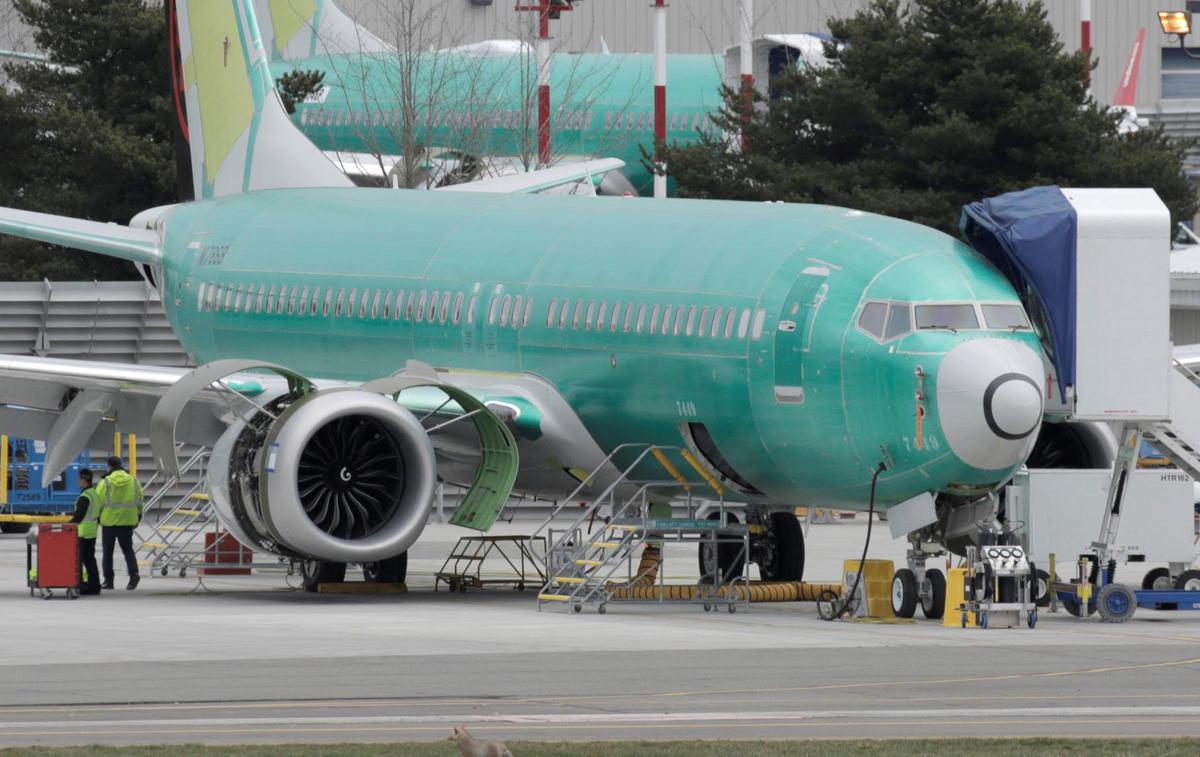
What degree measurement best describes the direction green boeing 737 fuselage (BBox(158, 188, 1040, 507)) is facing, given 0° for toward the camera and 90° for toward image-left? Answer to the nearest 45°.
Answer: approximately 315°

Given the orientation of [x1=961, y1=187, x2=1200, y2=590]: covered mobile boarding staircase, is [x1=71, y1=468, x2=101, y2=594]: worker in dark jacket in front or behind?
in front

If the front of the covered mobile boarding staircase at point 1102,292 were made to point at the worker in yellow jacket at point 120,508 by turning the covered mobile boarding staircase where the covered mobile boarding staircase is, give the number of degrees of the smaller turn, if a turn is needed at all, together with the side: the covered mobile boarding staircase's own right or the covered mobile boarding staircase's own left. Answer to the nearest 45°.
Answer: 0° — it already faces them

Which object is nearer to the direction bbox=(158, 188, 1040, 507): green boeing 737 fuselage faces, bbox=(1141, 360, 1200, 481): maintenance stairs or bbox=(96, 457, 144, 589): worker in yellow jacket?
the maintenance stairs

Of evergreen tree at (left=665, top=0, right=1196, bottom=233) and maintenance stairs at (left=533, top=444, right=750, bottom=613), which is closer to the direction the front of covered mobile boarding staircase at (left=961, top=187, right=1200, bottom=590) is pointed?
the maintenance stairs

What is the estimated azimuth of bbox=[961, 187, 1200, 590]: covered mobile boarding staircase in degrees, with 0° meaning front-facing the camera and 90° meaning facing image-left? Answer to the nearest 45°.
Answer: approximately 90°

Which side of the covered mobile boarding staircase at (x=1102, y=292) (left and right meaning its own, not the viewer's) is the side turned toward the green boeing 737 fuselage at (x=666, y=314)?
front

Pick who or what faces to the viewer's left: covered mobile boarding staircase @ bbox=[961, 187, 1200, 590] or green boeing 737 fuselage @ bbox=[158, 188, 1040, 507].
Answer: the covered mobile boarding staircase

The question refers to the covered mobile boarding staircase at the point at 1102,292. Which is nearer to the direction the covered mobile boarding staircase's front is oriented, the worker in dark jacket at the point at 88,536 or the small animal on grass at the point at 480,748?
the worker in dark jacket

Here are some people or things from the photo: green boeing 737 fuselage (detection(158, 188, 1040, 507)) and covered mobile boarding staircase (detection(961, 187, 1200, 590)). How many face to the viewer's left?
1

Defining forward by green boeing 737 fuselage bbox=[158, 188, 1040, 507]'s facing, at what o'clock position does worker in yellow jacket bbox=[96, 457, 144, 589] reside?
The worker in yellow jacket is roughly at 5 o'clock from the green boeing 737 fuselage.

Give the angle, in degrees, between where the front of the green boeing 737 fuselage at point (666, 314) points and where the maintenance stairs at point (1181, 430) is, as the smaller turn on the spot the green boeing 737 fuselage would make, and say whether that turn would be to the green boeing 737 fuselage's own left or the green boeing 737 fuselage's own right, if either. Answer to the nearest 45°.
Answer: approximately 45° to the green boeing 737 fuselage's own left

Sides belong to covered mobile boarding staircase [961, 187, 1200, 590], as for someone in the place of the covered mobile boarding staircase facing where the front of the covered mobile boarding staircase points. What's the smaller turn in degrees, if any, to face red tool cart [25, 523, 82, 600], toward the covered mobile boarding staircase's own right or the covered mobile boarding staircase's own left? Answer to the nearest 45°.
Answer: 0° — it already faces it

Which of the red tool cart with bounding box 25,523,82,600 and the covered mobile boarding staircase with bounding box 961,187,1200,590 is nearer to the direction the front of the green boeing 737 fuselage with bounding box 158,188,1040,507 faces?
the covered mobile boarding staircase

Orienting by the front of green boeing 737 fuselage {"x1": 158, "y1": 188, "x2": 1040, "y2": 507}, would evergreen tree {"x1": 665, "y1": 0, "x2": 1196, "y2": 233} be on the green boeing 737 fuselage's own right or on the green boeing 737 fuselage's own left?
on the green boeing 737 fuselage's own left
